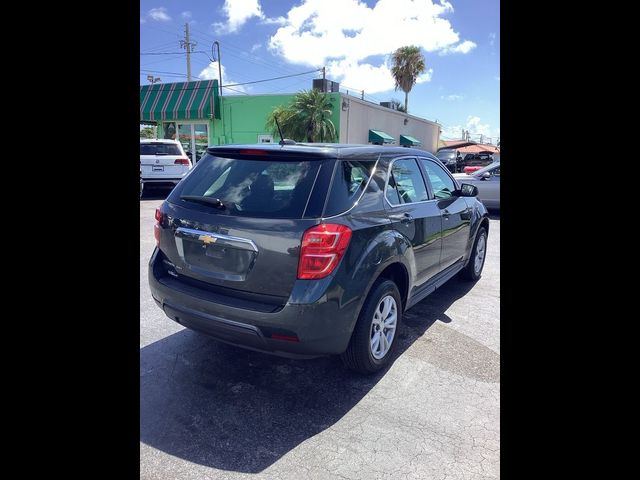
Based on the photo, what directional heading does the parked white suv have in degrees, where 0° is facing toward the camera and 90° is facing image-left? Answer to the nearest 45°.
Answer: approximately 180°

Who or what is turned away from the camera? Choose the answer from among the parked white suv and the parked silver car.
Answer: the parked white suv

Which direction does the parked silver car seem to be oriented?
to the viewer's left

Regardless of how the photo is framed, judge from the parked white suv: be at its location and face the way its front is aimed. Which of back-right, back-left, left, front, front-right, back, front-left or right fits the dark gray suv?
back

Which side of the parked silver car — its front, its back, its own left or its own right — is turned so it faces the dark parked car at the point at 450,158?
right

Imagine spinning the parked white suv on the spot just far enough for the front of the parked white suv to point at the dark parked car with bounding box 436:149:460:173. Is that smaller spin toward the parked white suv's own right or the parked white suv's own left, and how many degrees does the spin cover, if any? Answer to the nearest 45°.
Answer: approximately 45° to the parked white suv's own right

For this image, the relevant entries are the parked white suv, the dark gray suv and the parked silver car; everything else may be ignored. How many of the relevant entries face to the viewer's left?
1

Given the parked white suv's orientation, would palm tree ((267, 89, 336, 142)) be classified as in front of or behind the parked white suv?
in front

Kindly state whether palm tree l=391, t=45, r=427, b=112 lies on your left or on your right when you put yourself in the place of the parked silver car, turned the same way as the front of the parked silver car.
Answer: on your right

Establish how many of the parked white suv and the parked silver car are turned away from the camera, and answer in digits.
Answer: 1
